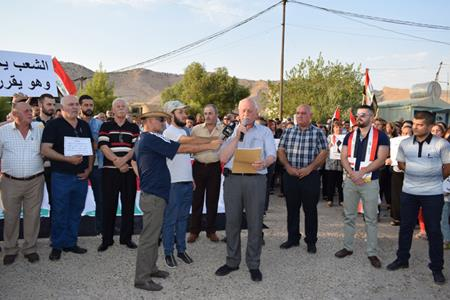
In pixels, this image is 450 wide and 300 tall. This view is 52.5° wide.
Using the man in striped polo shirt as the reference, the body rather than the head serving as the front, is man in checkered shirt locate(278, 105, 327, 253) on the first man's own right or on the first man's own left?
on the first man's own left

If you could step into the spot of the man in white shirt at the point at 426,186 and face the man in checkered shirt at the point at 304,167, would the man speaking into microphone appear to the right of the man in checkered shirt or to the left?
left

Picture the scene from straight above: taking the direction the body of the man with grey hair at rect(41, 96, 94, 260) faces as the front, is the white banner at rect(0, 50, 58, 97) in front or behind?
behind

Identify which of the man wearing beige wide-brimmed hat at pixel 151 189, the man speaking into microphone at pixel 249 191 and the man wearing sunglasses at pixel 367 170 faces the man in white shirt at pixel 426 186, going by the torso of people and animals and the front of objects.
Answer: the man wearing beige wide-brimmed hat

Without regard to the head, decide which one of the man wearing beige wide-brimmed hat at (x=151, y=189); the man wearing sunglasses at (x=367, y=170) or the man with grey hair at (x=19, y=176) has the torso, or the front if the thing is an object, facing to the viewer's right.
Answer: the man wearing beige wide-brimmed hat

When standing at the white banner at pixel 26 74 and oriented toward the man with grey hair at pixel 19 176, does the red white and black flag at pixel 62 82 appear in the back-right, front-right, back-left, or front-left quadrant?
back-left

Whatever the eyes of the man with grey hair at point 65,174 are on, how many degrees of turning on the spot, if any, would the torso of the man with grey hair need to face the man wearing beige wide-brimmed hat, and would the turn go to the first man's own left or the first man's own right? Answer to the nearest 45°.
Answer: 0° — they already face them

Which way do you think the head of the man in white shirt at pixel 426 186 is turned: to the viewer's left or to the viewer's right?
to the viewer's left

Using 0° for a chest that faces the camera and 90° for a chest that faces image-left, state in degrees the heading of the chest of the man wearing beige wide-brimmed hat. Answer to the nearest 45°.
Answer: approximately 270°

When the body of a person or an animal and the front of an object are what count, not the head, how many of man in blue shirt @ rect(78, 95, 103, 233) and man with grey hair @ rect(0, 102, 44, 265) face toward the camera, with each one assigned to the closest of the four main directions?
2

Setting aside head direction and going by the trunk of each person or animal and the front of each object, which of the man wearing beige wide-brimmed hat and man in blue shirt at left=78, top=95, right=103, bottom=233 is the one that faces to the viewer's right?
the man wearing beige wide-brimmed hat

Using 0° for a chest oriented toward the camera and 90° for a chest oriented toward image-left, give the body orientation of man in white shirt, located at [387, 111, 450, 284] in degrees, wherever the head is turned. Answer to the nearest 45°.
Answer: approximately 45°

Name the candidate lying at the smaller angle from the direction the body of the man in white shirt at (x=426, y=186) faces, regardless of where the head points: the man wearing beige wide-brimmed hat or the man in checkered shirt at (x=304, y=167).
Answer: the man wearing beige wide-brimmed hat
